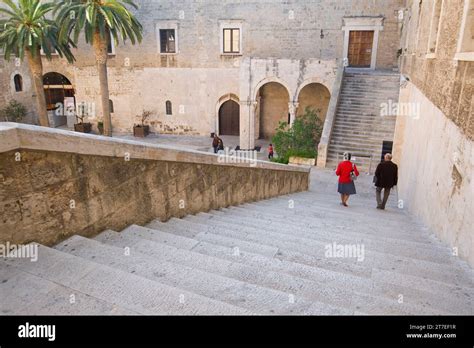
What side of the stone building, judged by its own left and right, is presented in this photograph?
front

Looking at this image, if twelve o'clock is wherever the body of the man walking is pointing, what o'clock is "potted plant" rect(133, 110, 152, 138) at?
The potted plant is roughly at 10 o'clock from the man walking.

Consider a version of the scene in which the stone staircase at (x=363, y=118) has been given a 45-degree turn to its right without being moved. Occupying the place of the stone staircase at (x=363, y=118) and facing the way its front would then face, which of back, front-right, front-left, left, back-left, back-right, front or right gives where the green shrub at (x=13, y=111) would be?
front-right

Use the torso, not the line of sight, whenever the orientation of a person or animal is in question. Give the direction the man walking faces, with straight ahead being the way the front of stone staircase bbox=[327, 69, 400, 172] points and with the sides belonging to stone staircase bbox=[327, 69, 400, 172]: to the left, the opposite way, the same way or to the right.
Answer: the opposite way

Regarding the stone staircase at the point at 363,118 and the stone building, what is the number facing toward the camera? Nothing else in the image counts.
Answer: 2

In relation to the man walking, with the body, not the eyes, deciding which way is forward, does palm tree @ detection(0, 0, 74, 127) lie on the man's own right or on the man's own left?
on the man's own left

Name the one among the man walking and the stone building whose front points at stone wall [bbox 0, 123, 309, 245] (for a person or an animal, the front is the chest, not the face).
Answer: the stone building

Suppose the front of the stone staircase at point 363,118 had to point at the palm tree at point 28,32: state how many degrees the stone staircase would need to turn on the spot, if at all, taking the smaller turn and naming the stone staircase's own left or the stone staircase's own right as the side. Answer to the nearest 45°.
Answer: approximately 90° to the stone staircase's own right

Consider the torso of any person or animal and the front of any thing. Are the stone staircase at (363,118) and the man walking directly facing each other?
yes

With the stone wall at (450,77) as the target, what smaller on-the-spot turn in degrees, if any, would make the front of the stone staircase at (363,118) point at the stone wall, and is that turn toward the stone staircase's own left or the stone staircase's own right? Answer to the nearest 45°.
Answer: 0° — it already faces it

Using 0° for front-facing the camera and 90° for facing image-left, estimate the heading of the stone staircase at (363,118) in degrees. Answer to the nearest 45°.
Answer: approximately 0°

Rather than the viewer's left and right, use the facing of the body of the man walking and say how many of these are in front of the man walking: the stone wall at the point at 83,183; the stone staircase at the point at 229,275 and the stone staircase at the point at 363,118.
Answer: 1

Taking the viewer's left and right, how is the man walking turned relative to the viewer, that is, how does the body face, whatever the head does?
facing away from the viewer

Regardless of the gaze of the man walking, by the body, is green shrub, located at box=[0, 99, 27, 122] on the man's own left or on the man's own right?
on the man's own left

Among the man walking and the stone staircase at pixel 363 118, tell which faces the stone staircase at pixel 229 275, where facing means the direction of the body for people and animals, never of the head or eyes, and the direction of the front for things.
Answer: the stone staircase at pixel 363 118

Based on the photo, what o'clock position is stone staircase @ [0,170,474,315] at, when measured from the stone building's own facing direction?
The stone staircase is roughly at 12 o'clock from the stone building.
